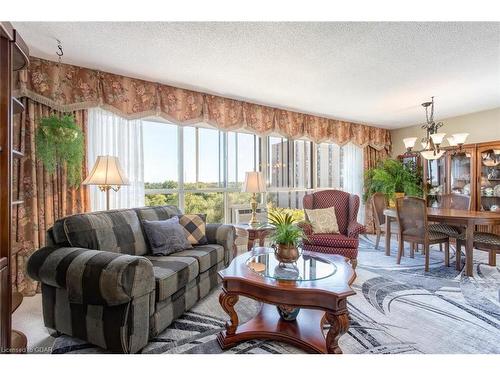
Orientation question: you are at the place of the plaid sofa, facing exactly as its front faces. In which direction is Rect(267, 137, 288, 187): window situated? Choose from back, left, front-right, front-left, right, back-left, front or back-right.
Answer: left

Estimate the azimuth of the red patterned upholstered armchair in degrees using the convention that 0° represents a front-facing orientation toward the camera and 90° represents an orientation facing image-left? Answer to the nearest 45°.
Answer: approximately 45°

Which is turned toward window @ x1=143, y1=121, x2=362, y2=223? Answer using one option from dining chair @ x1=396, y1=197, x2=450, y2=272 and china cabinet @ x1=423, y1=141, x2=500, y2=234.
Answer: the china cabinet

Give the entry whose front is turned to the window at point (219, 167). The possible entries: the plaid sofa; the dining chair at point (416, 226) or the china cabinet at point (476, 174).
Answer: the china cabinet

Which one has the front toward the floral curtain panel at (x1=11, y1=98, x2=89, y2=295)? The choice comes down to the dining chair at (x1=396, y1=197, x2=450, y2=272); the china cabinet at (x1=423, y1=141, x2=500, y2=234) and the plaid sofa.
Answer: the china cabinet

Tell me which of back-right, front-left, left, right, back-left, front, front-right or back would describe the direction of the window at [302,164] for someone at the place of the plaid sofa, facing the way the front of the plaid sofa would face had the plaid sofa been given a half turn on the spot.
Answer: right

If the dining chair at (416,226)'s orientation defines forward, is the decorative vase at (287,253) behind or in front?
behind

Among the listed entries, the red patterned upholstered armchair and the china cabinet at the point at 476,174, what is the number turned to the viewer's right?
0

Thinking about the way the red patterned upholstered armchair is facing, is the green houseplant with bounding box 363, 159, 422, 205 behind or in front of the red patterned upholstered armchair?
behind

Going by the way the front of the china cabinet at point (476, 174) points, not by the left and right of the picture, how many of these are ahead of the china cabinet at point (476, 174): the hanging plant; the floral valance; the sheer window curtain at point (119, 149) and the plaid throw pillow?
4

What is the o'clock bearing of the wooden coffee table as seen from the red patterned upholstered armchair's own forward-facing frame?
The wooden coffee table is roughly at 11 o'clock from the red patterned upholstered armchair.

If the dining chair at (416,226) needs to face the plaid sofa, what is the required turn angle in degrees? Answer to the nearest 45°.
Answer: approximately 180°

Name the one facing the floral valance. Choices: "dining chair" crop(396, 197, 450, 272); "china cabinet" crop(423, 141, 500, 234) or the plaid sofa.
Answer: the china cabinet

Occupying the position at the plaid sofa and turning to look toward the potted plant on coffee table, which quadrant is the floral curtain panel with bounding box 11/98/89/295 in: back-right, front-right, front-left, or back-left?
back-left

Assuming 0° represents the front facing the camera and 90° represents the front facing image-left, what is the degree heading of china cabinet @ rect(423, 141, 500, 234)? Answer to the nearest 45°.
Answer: approximately 45°

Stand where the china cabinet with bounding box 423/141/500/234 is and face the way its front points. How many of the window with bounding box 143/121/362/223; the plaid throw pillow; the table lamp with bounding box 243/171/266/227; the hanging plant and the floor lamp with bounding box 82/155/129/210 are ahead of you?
5
